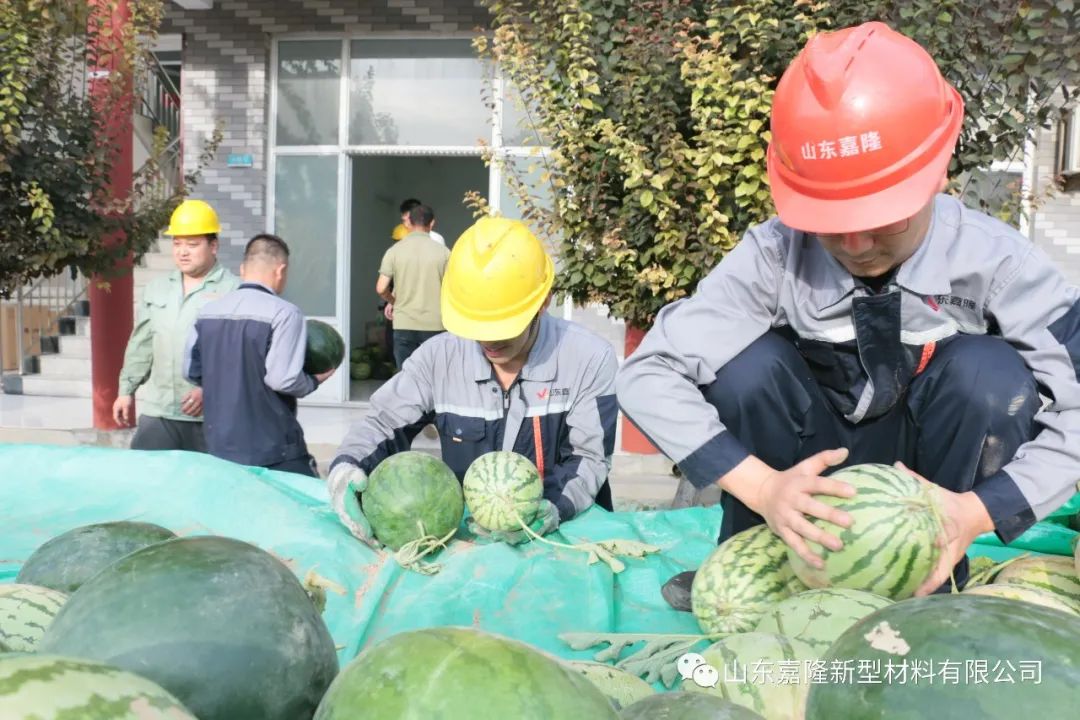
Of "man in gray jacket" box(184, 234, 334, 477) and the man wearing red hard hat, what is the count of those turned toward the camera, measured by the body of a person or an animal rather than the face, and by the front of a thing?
1

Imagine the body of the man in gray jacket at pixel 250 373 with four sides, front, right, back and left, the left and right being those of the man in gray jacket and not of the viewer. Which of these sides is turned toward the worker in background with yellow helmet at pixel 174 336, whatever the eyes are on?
left

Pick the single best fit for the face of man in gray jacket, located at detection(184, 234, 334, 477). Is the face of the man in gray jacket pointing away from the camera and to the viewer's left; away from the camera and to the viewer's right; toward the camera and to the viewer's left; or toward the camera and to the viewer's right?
away from the camera and to the viewer's right

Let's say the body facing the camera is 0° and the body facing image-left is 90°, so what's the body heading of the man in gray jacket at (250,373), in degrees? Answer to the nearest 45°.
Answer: approximately 225°

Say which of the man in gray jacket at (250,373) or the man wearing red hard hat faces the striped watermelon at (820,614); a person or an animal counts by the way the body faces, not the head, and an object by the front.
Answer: the man wearing red hard hat

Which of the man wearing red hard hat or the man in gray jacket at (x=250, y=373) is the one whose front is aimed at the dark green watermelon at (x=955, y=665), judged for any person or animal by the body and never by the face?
the man wearing red hard hat

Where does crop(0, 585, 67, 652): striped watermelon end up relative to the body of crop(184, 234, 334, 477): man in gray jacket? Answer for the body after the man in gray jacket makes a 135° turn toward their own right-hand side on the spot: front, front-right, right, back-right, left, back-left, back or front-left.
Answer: front

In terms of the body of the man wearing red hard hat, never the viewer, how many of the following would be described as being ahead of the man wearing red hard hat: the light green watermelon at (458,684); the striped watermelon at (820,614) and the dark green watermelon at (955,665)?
3

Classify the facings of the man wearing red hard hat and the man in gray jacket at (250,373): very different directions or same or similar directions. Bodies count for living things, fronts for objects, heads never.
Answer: very different directions

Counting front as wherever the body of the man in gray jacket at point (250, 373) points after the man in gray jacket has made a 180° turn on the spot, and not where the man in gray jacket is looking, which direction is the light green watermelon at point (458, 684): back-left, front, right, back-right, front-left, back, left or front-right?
front-left
